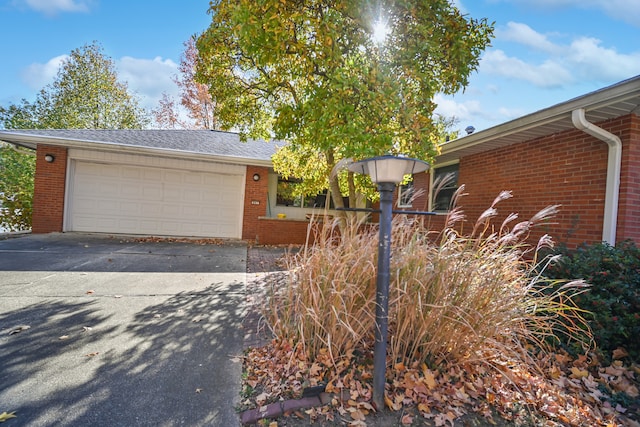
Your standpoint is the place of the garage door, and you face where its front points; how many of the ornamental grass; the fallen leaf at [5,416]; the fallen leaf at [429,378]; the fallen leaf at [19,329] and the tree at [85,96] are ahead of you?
4

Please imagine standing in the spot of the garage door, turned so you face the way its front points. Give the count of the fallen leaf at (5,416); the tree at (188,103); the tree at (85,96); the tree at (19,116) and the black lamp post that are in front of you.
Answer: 2

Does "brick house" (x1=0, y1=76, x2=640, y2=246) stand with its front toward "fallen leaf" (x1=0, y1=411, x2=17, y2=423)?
yes

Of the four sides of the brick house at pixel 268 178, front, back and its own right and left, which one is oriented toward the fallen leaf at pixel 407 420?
front

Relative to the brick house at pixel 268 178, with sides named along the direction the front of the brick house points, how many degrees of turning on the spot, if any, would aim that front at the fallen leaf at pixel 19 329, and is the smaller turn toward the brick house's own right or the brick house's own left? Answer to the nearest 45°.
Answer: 0° — it already faces it

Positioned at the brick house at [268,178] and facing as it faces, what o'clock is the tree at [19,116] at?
The tree is roughly at 4 o'clock from the brick house.

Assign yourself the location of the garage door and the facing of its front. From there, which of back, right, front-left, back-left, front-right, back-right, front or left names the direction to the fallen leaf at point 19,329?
front

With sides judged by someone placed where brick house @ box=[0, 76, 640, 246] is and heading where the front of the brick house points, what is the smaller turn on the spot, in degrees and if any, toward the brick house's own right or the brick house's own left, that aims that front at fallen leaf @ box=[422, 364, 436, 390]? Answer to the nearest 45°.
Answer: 0° — it already faces it

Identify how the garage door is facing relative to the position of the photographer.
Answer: facing the viewer

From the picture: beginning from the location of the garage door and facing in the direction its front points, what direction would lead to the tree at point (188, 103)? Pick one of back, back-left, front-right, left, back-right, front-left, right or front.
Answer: back

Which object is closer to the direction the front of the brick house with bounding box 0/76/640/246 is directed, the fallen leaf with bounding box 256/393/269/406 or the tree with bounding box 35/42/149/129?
the fallen leaf

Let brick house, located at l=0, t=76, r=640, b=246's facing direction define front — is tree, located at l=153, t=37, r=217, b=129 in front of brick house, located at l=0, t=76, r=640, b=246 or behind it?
behind

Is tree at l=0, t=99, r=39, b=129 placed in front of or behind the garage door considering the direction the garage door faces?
behind

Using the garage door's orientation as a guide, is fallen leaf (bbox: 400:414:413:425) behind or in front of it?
in front

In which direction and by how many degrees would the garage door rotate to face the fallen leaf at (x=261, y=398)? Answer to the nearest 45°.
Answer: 0° — it already faces it

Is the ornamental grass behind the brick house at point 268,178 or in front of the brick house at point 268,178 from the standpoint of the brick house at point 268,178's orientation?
in front

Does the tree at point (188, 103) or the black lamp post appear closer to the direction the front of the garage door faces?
the black lamp post

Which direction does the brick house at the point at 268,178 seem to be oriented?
toward the camera
